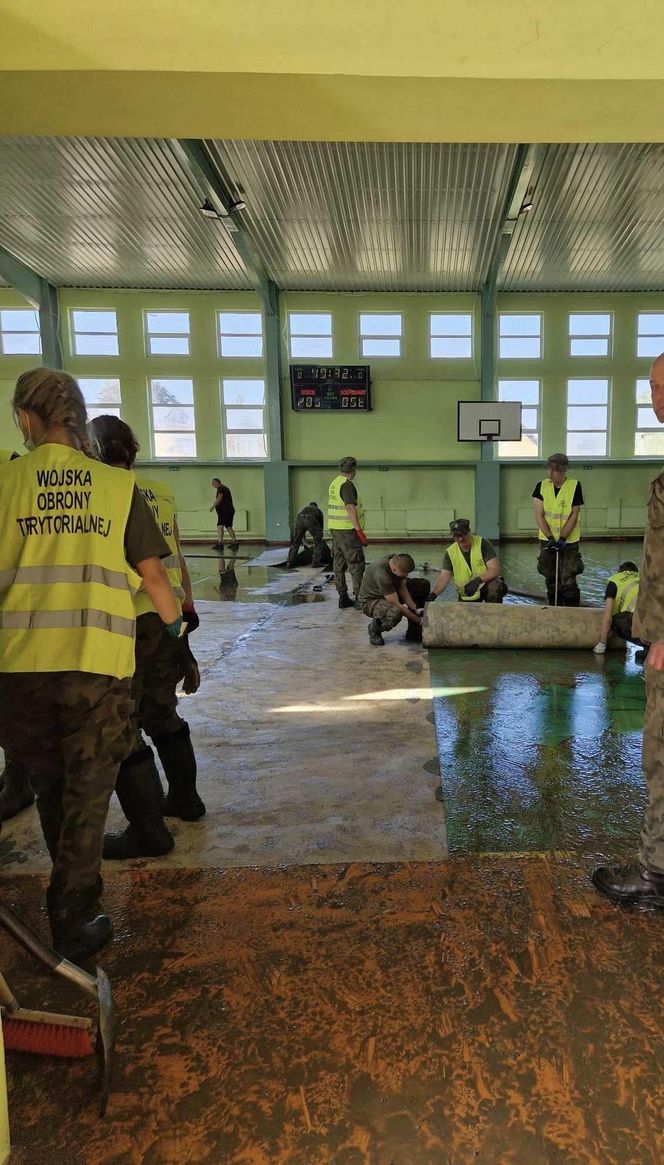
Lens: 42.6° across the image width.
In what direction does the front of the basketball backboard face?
toward the camera

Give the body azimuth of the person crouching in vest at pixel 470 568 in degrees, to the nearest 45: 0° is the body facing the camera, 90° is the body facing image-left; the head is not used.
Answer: approximately 0°

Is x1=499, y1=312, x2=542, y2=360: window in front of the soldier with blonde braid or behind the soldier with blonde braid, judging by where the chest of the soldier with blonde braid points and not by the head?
in front

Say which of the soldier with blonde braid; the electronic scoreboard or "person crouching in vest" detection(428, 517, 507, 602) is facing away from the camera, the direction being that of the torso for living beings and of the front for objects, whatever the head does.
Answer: the soldier with blonde braid

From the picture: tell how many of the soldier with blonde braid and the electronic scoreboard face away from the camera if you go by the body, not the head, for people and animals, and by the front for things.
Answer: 1

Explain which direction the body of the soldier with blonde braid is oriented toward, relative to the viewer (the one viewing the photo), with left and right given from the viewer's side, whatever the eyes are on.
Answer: facing away from the viewer

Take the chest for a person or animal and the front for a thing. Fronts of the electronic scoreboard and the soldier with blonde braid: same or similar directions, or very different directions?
very different directions

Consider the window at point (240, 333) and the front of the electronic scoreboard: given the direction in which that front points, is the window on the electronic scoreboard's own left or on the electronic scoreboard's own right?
on the electronic scoreboard's own right

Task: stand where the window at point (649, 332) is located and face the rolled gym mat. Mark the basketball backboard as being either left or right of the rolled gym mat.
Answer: right

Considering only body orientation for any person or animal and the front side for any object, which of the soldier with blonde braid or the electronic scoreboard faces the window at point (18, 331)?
the soldier with blonde braid

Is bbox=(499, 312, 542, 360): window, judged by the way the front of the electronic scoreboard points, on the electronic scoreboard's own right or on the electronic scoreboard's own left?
on the electronic scoreboard's own left

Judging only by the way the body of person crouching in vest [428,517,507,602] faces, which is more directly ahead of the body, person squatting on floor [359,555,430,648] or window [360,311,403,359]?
the person squatting on floor

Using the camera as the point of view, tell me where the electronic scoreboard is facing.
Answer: facing the viewer

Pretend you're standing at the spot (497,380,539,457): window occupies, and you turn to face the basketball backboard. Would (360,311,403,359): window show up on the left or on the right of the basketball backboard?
right

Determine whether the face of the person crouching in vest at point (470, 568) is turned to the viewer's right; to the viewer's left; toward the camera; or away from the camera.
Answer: toward the camera

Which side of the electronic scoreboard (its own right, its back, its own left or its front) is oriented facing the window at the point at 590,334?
left

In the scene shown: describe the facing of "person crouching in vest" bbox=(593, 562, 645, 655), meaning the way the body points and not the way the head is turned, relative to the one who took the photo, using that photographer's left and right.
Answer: facing away from the viewer and to the left of the viewer

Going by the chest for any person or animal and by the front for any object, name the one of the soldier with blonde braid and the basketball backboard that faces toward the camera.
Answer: the basketball backboard

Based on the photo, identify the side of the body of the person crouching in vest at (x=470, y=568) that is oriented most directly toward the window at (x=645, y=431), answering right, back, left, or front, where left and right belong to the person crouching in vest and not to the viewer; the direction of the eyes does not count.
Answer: back

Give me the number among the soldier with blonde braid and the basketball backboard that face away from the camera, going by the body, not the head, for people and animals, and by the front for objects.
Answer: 1
